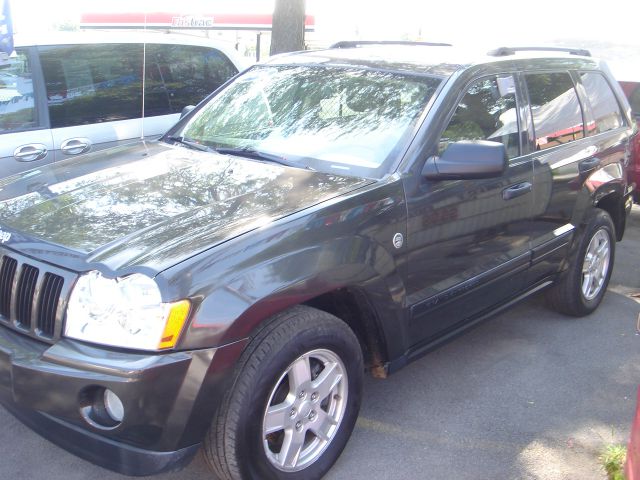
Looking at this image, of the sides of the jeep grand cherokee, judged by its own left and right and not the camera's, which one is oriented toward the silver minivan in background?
right

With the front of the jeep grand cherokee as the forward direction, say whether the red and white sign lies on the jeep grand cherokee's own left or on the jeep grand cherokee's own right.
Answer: on the jeep grand cherokee's own right

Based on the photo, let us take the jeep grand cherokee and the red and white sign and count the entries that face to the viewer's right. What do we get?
0

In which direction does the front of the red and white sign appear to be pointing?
toward the camera

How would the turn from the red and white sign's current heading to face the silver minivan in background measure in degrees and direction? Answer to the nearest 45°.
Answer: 0° — it already faces it

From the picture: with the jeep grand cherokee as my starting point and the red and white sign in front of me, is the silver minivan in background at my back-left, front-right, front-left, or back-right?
front-left

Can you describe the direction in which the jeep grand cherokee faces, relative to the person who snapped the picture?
facing the viewer and to the left of the viewer

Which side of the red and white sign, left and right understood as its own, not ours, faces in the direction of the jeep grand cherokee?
front

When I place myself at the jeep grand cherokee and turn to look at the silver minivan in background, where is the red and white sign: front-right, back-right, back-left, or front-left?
front-right

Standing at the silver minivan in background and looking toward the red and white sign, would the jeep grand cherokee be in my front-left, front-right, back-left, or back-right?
back-right

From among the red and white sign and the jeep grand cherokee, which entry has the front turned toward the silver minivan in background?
the red and white sign
